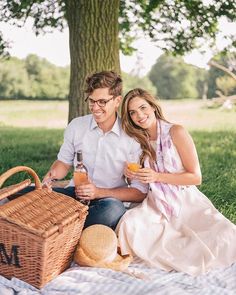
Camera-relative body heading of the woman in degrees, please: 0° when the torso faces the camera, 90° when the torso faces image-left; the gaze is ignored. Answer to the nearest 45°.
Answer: approximately 45°

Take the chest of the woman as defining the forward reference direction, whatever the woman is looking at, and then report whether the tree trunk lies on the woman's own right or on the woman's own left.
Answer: on the woman's own right

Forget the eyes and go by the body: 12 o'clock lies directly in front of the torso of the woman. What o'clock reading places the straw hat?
The straw hat is roughly at 12 o'clock from the woman.

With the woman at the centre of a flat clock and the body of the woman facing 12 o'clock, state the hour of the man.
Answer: The man is roughly at 2 o'clock from the woman.
